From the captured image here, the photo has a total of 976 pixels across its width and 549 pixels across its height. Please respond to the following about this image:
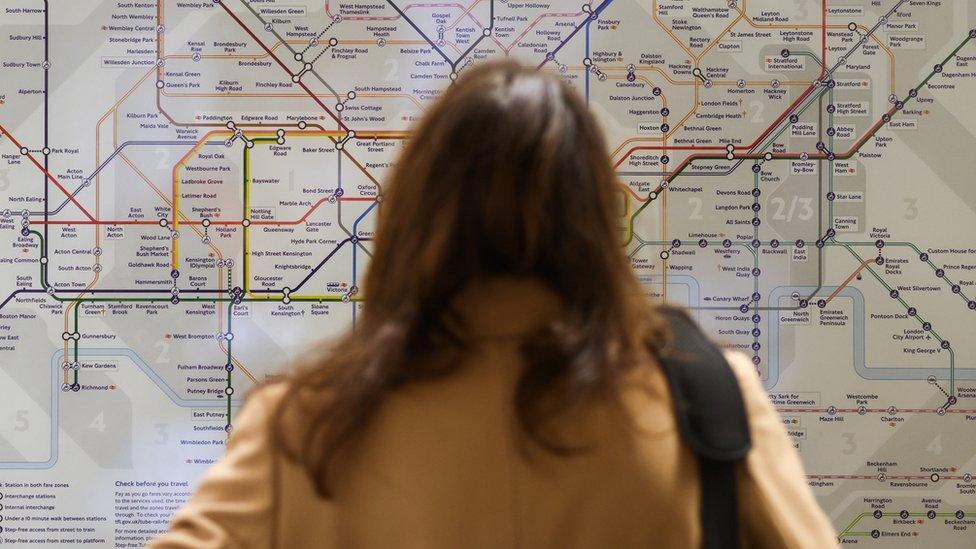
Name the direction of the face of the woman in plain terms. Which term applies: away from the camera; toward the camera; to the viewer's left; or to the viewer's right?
away from the camera

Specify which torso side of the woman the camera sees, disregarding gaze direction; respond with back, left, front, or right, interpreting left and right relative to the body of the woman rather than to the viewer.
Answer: back
